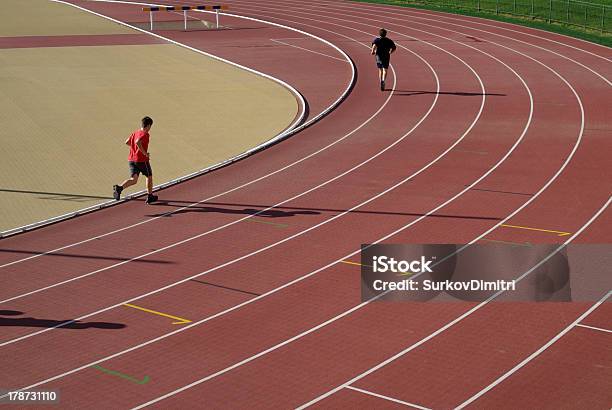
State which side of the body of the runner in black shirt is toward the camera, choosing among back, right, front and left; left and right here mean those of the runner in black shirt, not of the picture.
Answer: back

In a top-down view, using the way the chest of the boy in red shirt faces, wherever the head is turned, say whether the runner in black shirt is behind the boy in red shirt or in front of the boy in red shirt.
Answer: in front

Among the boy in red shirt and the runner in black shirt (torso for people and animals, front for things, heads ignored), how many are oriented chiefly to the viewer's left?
0

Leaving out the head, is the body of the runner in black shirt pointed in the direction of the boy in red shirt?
no
